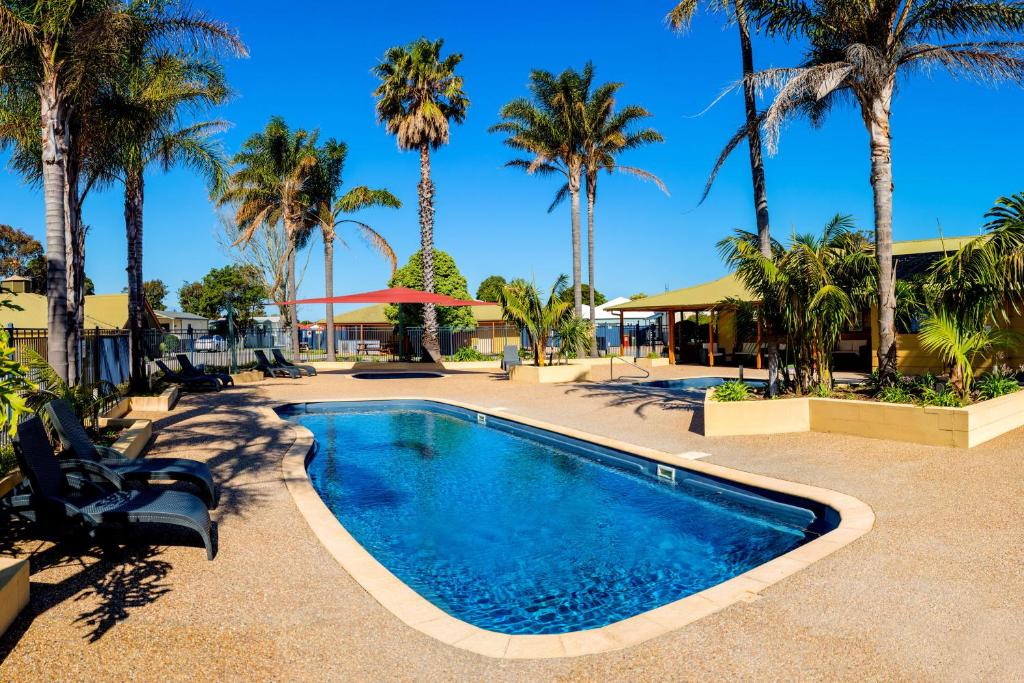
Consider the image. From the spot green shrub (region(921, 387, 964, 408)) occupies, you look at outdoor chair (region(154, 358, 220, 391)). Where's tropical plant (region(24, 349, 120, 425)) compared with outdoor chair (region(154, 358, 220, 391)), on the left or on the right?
left

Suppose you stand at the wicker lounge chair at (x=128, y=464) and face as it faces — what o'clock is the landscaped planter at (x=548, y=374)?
The landscaped planter is roughly at 9 o'clock from the wicker lounge chair.

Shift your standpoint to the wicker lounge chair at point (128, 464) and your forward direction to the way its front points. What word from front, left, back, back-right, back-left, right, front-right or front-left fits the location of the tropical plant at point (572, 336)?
left

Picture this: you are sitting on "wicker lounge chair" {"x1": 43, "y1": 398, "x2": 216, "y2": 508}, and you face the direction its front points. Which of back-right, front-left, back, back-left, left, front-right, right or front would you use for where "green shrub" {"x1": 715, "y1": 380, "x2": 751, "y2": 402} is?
front-left

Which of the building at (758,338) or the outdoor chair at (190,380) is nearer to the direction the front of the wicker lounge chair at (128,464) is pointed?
the building

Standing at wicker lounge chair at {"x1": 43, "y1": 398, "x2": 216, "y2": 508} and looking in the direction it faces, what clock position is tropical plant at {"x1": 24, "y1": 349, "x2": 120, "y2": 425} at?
The tropical plant is roughly at 7 o'clock from the wicker lounge chair.

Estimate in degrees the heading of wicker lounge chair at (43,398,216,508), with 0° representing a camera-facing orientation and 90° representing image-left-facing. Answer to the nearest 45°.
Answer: approximately 315°

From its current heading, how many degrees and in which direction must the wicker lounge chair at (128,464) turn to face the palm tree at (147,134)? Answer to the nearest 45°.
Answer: approximately 135° to its left

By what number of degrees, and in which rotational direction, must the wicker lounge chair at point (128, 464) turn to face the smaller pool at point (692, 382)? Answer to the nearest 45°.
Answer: approximately 90° to its left

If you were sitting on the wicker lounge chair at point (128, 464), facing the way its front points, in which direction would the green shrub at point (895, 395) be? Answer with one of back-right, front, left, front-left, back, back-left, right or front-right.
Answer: front-left

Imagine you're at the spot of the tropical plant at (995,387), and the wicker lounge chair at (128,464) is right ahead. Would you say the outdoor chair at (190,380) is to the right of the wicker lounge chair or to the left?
right

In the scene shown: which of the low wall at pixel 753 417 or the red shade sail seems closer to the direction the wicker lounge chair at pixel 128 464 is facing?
the low wall

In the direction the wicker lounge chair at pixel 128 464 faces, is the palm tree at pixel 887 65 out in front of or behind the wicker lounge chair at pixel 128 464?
in front

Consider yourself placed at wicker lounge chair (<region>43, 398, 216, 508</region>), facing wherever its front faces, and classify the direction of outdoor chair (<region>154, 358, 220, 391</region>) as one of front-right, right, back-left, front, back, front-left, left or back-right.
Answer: back-left
